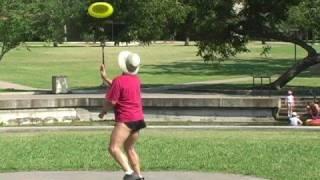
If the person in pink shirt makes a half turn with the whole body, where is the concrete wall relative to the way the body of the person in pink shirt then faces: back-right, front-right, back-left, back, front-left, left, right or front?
back-left

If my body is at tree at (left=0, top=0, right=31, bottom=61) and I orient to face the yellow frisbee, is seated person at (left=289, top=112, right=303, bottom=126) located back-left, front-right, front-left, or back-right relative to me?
front-left

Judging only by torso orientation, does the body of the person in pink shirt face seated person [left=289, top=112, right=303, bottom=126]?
no

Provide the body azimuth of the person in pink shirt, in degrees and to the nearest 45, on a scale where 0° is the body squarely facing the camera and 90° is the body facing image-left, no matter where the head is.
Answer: approximately 135°

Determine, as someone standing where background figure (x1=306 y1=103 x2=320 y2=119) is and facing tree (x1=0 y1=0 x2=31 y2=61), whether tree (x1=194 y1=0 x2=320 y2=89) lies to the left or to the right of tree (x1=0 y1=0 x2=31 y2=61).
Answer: right

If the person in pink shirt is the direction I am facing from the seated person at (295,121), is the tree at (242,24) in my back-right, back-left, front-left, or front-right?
back-right

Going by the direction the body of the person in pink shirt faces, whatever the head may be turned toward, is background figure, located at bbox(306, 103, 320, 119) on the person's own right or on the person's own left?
on the person's own right

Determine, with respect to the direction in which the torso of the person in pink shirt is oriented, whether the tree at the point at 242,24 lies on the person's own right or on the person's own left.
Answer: on the person's own right
